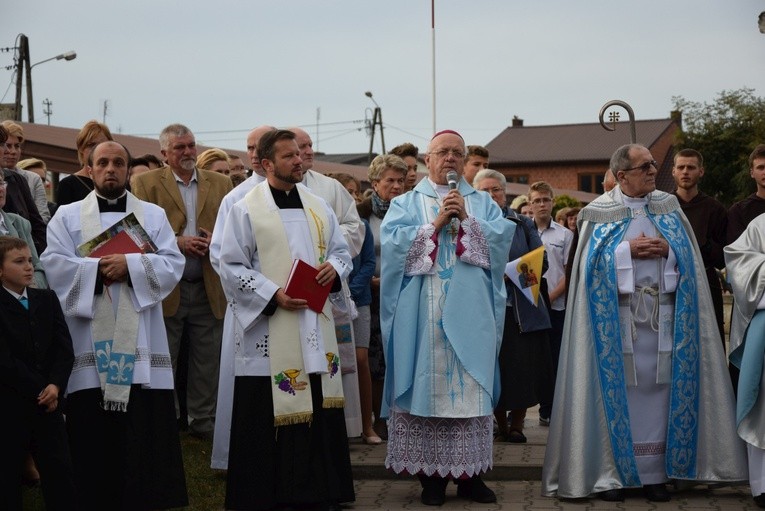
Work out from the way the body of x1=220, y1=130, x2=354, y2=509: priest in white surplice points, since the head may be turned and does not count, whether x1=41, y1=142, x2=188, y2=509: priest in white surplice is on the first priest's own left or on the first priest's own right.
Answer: on the first priest's own right

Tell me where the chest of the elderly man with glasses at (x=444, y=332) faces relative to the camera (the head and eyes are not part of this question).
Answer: toward the camera

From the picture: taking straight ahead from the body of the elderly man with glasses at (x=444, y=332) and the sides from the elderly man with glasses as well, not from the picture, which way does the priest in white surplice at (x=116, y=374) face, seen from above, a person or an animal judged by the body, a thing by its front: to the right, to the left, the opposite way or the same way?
the same way

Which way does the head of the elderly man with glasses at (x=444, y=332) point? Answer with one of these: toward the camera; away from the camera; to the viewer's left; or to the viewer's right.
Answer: toward the camera

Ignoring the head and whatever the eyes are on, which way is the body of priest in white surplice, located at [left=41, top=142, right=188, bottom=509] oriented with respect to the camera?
toward the camera

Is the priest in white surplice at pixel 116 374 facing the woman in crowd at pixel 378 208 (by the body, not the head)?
no

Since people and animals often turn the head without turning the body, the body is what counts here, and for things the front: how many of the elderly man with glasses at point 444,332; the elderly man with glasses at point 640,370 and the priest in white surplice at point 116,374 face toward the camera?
3

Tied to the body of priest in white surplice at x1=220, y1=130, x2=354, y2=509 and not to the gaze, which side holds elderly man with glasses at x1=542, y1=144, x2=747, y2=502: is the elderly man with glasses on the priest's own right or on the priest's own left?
on the priest's own left

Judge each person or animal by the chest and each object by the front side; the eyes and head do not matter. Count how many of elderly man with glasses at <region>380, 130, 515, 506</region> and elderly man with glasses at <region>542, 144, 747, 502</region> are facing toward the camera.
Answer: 2

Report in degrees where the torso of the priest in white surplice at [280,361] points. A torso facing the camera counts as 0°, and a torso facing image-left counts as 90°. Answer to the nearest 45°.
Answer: approximately 315°

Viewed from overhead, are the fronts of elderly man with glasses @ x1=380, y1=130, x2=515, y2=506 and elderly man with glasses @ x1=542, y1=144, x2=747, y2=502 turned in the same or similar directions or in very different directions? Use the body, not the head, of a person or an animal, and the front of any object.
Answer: same or similar directions

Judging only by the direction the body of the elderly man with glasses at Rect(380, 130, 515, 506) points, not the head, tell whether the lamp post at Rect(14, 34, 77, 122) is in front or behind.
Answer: behind

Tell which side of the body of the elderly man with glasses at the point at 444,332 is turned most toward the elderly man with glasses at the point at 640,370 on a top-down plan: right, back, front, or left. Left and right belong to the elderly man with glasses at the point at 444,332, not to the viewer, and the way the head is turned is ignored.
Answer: left

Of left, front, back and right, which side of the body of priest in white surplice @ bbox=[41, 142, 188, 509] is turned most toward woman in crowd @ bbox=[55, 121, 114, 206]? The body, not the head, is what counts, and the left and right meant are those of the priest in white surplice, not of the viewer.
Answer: back

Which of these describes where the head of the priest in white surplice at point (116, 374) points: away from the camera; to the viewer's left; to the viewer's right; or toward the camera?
toward the camera

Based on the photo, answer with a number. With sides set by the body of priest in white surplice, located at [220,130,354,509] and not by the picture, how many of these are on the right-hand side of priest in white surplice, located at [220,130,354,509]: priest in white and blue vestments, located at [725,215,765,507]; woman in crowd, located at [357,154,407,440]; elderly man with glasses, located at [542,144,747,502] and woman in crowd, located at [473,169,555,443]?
0
